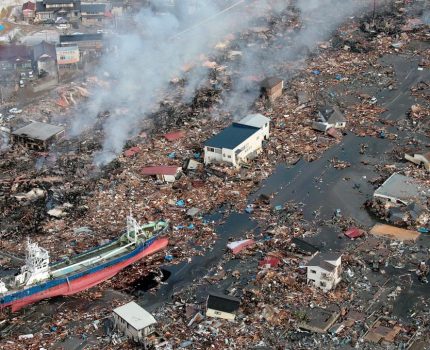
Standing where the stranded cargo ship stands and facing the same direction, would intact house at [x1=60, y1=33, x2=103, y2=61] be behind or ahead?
ahead

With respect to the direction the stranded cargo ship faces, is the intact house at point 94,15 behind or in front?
in front

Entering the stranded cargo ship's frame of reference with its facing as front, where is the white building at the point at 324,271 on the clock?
The white building is roughly at 2 o'clock from the stranded cargo ship.

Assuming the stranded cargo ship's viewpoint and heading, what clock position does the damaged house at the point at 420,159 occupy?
The damaged house is roughly at 1 o'clock from the stranded cargo ship.

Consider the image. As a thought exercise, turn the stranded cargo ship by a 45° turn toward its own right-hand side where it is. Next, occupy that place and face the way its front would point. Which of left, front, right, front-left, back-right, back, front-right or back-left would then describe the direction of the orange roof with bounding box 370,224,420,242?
front

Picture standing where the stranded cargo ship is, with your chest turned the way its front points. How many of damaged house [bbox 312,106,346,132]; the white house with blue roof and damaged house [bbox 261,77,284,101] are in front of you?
3

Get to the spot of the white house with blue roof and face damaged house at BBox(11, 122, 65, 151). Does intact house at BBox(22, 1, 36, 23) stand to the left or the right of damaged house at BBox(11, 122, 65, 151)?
right

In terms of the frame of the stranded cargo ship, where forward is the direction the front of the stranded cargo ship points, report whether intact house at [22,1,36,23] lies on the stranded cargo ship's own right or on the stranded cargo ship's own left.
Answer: on the stranded cargo ship's own left

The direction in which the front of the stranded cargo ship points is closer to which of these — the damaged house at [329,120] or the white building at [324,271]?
the damaged house

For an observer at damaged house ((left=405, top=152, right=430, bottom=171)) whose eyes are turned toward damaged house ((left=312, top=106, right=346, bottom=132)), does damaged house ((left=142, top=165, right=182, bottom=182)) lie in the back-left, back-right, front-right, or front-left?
front-left

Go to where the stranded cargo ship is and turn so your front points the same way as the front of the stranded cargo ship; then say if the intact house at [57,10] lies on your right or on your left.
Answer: on your left

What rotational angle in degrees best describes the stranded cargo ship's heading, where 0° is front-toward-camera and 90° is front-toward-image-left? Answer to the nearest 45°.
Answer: approximately 225°

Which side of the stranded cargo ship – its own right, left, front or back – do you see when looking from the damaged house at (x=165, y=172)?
front

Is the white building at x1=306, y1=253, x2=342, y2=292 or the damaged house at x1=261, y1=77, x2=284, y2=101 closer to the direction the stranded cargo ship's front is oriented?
the damaged house

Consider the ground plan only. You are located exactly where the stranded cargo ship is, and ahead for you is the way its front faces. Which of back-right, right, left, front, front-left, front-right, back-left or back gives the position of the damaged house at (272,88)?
front

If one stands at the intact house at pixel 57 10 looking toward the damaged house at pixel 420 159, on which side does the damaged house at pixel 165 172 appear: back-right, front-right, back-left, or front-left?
front-right

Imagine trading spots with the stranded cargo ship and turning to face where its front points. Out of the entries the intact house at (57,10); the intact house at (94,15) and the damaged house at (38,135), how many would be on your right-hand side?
0

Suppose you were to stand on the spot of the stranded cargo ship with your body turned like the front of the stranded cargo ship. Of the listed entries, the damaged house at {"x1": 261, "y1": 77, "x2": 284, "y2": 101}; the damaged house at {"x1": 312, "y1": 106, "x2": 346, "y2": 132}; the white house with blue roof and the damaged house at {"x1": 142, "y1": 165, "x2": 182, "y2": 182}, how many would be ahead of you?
4

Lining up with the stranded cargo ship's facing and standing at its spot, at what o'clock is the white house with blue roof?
The white house with blue roof is roughly at 12 o'clock from the stranded cargo ship.

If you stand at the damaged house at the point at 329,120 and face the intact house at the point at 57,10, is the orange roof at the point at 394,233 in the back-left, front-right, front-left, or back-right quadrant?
back-left
